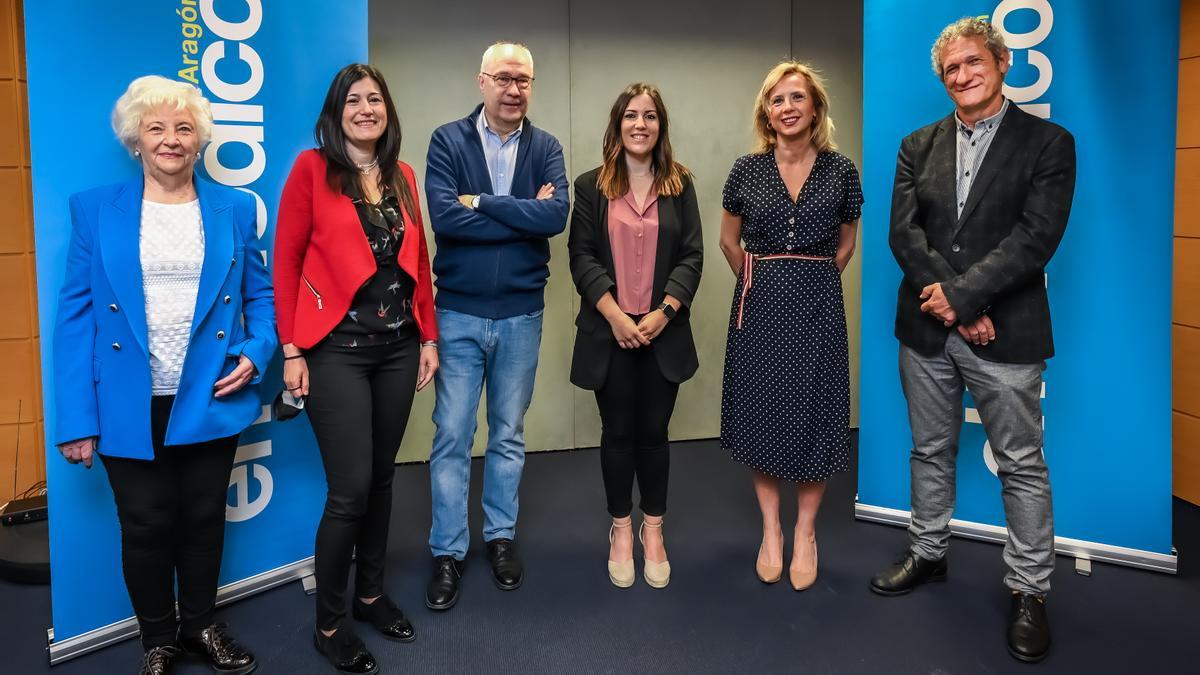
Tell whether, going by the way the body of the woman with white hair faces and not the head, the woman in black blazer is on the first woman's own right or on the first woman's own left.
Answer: on the first woman's own left

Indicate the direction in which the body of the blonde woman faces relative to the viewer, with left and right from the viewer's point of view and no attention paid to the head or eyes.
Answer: facing the viewer

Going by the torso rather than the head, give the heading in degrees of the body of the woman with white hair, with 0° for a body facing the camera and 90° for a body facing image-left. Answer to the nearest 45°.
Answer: approximately 0°

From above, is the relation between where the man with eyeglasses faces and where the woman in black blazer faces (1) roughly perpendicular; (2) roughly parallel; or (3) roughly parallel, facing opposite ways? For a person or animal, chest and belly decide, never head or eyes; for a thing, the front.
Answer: roughly parallel

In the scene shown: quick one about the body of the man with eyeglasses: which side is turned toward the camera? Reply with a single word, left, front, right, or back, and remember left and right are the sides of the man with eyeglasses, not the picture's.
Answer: front

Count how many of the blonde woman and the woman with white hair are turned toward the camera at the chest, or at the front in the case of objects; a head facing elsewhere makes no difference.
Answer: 2

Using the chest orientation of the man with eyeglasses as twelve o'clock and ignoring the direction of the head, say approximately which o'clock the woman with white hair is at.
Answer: The woman with white hair is roughly at 2 o'clock from the man with eyeglasses.

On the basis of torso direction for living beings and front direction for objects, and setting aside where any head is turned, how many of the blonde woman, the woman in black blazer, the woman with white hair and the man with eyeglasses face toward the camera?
4

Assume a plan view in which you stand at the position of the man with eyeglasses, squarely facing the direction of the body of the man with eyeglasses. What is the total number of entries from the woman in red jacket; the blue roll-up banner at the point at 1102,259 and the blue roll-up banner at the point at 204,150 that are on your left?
1
